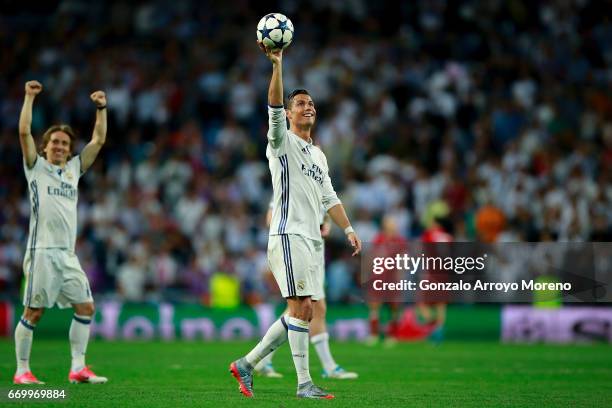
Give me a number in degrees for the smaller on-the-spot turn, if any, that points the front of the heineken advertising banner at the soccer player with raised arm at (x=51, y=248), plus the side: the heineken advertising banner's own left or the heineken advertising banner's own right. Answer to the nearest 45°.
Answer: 0° — it already faces them

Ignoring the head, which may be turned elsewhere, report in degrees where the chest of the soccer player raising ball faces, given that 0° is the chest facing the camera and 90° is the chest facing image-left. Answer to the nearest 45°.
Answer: approximately 315°

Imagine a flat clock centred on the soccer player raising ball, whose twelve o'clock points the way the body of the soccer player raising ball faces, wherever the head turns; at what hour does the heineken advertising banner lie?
The heineken advertising banner is roughly at 7 o'clock from the soccer player raising ball.

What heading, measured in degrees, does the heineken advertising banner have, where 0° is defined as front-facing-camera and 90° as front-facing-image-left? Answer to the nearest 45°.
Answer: approximately 0°

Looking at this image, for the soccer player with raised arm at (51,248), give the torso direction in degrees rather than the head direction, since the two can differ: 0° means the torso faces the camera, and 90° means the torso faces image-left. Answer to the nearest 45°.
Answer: approximately 315°
